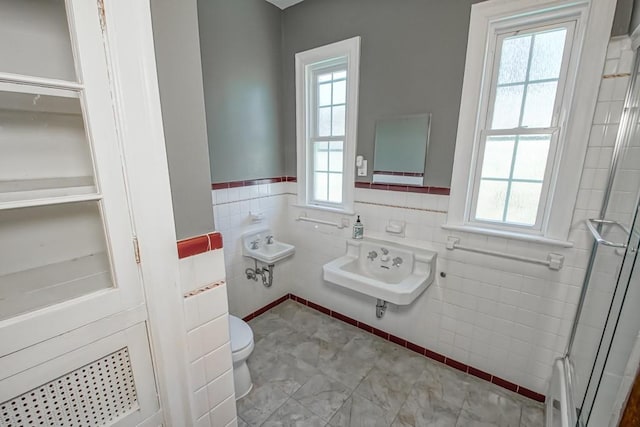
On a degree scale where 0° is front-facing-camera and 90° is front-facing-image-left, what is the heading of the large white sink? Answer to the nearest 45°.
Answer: approximately 45°

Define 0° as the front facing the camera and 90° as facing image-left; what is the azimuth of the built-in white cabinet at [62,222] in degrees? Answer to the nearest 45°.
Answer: approximately 315°

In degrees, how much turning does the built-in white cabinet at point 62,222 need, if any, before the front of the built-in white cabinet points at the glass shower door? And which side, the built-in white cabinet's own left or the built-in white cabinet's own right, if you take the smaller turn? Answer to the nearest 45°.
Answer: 0° — it already faces it

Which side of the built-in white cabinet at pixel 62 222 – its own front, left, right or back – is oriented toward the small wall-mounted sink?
left
